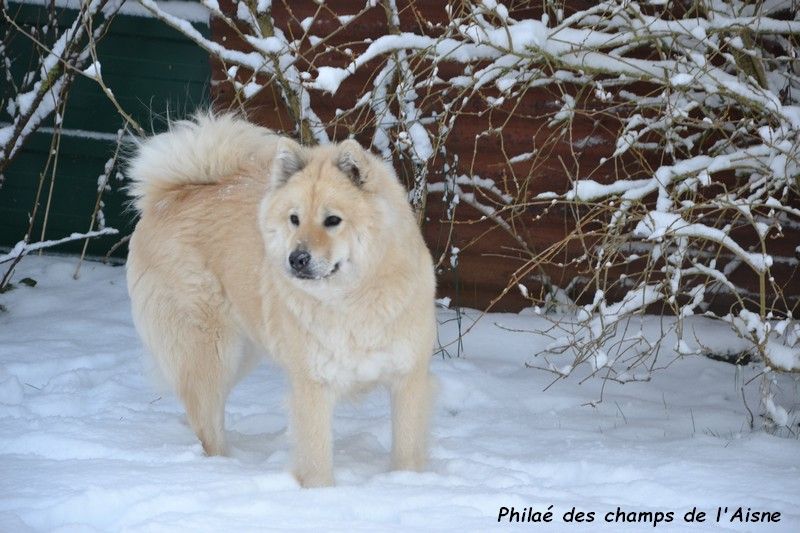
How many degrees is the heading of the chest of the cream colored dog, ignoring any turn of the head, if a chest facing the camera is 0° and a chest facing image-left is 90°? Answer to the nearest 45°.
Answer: approximately 315°

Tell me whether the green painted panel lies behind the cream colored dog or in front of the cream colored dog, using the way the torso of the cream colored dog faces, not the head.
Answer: behind

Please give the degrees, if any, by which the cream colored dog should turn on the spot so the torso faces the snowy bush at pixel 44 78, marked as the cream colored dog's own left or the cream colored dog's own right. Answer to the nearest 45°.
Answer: approximately 180°

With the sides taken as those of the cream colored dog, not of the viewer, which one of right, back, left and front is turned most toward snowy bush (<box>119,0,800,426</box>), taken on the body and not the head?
left
